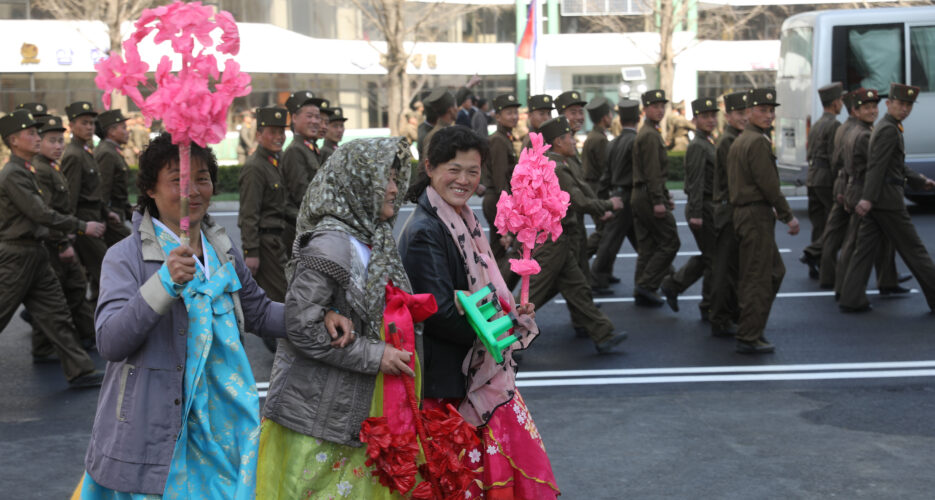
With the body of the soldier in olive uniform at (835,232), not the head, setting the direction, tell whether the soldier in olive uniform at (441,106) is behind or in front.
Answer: behind

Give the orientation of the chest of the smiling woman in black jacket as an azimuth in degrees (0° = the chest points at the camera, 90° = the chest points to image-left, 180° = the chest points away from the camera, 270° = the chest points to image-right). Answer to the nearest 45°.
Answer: approximately 315°

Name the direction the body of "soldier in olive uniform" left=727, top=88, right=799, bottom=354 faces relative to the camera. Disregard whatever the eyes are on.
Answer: to the viewer's right
